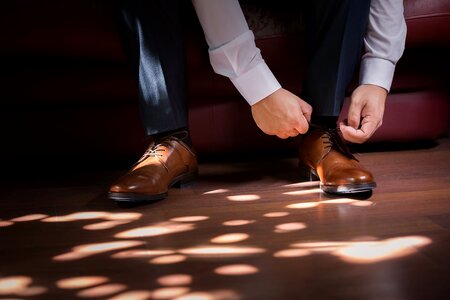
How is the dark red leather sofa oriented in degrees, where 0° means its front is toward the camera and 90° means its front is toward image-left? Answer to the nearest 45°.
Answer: approximately 0°
